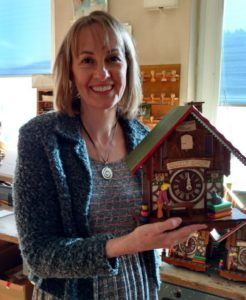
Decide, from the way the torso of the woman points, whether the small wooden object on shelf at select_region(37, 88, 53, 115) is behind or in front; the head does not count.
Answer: behind

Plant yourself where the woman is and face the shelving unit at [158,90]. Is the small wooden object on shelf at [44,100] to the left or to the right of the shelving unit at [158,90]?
left

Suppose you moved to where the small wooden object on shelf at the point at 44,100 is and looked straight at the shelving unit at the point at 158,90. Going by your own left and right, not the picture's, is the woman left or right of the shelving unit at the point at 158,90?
right

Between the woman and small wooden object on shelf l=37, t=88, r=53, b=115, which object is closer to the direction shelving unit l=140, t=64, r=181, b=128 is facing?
the woman

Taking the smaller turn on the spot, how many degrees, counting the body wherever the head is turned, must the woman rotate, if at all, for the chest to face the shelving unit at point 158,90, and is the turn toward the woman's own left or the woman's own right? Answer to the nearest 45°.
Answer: approximately 135° to the woman's own left

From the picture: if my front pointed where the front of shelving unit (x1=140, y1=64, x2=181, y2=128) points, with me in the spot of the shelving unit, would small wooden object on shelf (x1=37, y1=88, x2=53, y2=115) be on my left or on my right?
on my right
